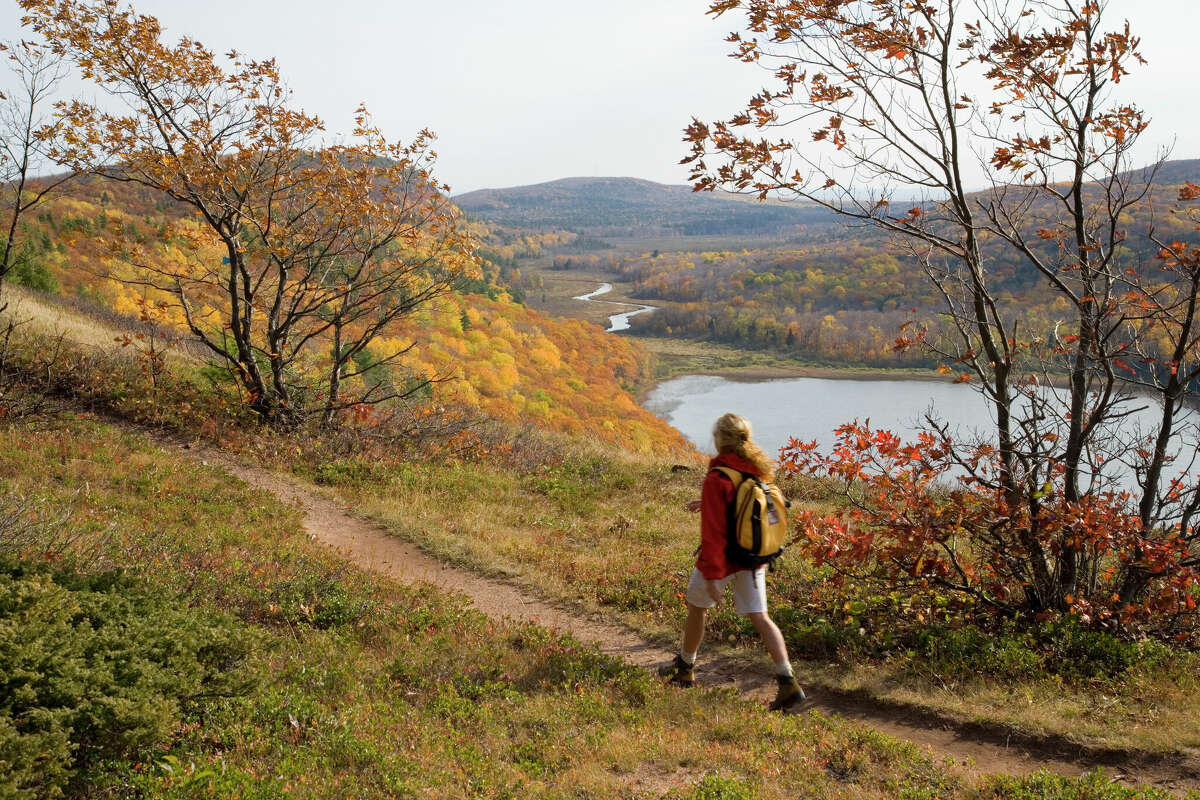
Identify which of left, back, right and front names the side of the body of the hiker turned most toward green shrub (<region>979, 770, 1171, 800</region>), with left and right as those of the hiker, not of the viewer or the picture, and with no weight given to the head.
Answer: back

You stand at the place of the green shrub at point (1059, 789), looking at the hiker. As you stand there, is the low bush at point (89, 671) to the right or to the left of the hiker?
left

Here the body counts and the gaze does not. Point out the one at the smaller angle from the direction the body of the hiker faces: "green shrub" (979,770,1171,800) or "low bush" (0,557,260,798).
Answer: the low bush

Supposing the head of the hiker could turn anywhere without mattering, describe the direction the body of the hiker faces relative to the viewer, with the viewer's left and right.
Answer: facing away from the viewer and to the left of the viewer

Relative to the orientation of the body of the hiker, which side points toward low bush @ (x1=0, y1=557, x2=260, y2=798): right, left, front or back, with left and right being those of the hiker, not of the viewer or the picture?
left
